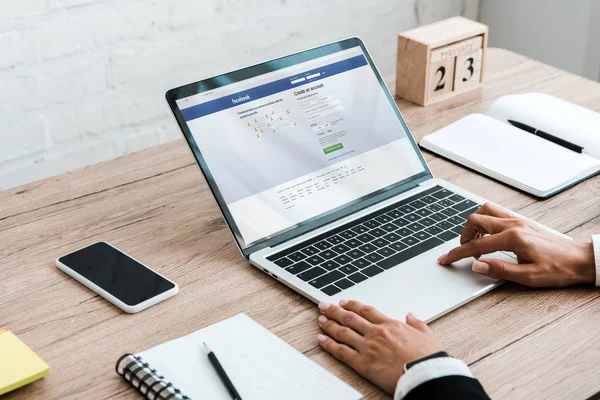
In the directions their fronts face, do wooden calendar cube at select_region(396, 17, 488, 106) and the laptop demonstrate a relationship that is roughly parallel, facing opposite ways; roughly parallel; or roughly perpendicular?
roughly parallel

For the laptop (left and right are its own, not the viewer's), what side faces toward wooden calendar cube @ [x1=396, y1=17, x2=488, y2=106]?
left

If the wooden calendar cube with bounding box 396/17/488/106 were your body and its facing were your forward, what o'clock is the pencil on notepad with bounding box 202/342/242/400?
The pencil on notepad is roughly at 2 o'clock from the wooden calendar cube.

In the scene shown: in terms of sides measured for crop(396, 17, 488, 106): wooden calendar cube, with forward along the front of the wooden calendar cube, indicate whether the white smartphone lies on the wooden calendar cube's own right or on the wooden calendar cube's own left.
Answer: on the wooden calendar cube's own right

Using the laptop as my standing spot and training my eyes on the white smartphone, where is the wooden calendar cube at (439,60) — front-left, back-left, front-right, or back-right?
back-right

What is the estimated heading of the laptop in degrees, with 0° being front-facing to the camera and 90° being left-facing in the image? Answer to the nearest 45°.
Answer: approximately 315°

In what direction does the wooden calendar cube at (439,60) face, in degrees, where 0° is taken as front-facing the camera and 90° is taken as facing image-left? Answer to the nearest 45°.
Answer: approximately 315°

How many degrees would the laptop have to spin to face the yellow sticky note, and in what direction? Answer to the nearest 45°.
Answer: approximately 90° to its right

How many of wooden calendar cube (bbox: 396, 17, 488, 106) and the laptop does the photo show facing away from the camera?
0

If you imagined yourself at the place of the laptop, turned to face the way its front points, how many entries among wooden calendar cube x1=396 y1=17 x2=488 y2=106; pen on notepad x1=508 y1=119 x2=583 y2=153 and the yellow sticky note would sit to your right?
1

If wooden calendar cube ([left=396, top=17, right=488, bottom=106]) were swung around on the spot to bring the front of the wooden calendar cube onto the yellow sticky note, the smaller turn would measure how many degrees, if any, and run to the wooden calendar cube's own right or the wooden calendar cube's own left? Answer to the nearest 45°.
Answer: approximately 90° to the wooden calendar cube's own right

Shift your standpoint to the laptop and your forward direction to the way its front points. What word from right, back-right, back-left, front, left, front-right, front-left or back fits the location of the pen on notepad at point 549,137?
left
